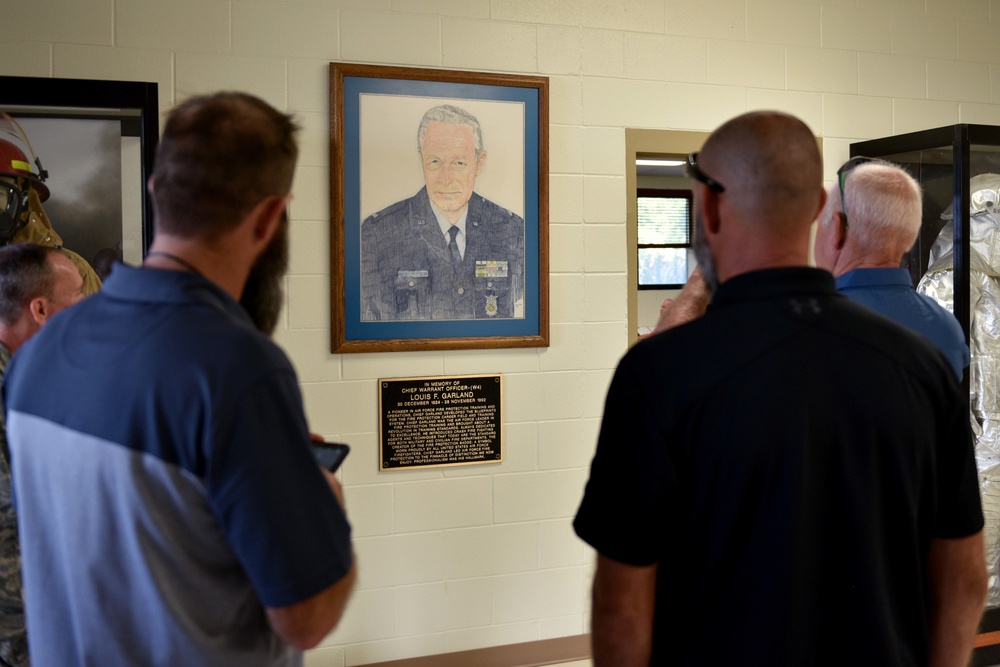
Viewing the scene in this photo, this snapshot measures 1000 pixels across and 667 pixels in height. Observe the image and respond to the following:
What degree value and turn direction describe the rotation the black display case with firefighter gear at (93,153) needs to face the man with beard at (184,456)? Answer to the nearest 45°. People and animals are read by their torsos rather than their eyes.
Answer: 0° — it already faces them

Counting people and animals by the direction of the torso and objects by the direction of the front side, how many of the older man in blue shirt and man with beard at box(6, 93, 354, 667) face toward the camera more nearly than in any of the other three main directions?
0

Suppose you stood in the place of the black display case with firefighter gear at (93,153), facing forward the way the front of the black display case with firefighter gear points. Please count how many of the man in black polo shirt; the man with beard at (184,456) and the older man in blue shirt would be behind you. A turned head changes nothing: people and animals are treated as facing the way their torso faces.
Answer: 0

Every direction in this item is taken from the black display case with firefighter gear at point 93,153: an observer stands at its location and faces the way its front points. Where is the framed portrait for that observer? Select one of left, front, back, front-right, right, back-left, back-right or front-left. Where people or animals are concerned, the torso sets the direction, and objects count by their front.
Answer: left

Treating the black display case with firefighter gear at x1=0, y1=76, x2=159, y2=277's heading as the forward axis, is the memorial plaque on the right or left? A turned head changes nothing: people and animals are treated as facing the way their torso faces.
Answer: on its left

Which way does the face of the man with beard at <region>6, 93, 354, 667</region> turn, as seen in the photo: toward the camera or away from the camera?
away from the camera

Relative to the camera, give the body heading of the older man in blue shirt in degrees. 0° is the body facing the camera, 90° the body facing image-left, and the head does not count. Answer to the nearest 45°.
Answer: approximately 135°

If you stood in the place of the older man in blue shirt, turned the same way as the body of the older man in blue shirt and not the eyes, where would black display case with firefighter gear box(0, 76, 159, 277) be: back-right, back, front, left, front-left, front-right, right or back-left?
front-left

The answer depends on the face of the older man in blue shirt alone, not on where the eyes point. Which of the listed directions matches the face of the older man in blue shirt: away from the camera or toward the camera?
away from the camera

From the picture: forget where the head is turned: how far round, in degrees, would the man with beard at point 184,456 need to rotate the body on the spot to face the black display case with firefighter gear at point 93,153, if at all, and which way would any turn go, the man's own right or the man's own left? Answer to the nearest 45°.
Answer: approximately 45° to the man's own left

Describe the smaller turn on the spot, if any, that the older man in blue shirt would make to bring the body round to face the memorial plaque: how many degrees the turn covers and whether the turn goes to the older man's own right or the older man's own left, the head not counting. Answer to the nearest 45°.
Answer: approximately 45° to the older man's own left

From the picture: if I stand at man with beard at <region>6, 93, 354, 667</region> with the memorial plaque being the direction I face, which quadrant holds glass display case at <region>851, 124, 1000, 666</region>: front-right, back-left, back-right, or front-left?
front-right

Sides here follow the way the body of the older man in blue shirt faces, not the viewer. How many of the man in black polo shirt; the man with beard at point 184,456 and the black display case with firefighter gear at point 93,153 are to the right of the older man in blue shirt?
0

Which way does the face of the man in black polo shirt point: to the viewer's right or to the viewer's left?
to the viewer's left

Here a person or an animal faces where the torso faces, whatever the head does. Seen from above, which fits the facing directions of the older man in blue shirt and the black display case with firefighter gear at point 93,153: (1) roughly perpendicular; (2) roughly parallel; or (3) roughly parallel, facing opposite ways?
roughly parallel, facing opposite ways

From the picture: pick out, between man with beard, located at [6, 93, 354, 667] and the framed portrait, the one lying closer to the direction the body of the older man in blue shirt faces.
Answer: the framed portrait

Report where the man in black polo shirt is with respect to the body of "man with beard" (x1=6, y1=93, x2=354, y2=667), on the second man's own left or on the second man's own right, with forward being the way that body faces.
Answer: on the second man's own right

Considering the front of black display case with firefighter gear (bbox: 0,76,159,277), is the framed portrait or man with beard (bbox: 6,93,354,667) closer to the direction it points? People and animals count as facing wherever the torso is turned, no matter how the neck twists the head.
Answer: the man with beard

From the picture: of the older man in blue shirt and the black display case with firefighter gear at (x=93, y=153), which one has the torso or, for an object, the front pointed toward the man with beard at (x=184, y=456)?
the black display case with firefighter gear

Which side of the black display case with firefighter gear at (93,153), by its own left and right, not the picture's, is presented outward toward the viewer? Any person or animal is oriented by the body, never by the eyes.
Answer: front
